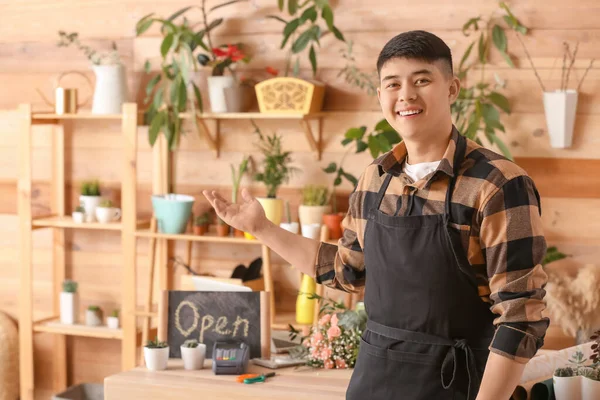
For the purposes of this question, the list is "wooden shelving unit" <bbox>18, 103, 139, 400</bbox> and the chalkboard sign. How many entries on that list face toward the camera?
2

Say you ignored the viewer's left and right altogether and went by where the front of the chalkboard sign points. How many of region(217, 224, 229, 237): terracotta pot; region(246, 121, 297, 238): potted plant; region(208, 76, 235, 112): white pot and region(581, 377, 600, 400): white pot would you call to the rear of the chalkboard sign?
3

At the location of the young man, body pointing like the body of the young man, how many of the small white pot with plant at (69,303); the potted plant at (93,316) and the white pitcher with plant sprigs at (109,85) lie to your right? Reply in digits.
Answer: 3

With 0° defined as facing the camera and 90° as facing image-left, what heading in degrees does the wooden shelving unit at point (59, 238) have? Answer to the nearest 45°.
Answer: approximately 0°

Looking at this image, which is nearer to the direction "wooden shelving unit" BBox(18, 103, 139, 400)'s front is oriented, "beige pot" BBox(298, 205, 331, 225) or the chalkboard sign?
the chalkboard sign

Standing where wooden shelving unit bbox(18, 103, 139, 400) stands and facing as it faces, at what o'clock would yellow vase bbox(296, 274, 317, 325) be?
The yellow vase is roughly at 10 o'clock from the wooden shelving unit.

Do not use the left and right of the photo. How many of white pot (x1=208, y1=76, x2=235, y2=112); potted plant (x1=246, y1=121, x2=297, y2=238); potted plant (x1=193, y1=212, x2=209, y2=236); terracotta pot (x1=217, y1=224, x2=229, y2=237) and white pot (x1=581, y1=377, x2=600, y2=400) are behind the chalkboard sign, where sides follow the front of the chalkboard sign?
4

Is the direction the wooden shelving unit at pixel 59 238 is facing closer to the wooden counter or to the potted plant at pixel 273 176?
the wooden counter

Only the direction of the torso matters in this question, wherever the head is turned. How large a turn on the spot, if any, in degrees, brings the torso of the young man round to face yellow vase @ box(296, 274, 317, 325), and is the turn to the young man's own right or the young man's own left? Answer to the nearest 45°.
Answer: approximately 135° to the young man's own right

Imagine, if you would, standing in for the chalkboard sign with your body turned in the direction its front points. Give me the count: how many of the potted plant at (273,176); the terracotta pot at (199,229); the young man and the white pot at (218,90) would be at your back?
3

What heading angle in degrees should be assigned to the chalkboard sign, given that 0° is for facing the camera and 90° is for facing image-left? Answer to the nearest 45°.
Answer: approximately 0°

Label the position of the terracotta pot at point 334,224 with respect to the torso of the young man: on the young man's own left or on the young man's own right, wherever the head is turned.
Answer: on the young man's own right

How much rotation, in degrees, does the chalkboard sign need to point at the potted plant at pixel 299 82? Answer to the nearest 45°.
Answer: approximately 180°
